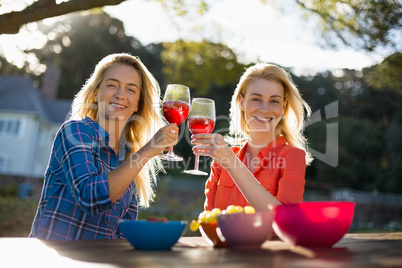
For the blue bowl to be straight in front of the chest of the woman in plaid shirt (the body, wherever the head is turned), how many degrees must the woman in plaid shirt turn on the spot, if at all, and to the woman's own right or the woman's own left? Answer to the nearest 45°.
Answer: approximately 45° to the woman's own right

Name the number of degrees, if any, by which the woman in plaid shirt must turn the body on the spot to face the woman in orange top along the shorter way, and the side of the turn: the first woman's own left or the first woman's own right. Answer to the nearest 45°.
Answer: approximately 45° to the first woman's own left

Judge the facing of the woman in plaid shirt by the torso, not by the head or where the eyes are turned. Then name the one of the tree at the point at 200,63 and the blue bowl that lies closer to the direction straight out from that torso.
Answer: the blue bowl

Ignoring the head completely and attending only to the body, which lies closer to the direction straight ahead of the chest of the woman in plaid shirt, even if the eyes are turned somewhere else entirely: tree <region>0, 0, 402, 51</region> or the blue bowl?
the blue bowl

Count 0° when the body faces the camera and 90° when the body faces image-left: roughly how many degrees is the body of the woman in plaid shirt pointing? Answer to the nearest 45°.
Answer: approximately 315°

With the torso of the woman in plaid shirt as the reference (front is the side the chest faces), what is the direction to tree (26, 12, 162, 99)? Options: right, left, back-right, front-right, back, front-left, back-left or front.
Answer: back-left

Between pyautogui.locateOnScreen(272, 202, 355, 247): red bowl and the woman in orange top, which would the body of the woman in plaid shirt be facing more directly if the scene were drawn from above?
the red bowl
